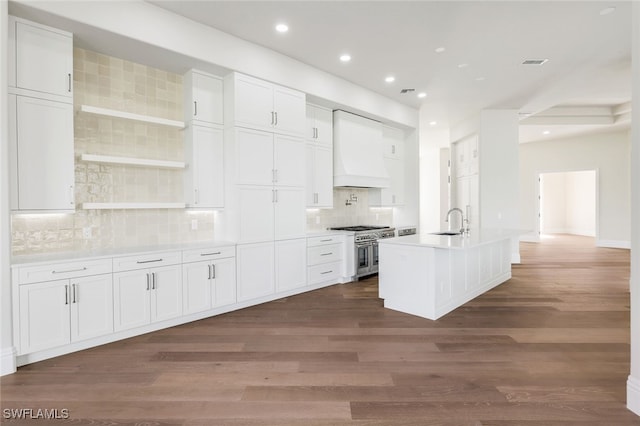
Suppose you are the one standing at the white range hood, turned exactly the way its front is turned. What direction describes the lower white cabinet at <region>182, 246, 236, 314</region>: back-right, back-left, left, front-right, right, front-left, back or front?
right

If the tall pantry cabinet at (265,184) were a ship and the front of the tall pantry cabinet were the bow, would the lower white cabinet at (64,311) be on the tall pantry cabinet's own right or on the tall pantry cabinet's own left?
on the tall pantry cabinet's own right

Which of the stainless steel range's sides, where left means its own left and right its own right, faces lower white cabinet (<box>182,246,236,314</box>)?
right

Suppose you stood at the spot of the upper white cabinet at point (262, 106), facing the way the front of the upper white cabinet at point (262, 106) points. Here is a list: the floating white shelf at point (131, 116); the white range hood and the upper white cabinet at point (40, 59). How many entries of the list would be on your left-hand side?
1

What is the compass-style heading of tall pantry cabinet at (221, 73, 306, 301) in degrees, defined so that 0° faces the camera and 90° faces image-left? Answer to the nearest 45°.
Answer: approximately 315°

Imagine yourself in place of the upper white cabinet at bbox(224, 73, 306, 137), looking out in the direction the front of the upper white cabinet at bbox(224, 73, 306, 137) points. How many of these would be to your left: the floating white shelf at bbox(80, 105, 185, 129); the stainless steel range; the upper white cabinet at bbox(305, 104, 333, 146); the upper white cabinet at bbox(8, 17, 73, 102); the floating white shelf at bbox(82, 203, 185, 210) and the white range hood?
3

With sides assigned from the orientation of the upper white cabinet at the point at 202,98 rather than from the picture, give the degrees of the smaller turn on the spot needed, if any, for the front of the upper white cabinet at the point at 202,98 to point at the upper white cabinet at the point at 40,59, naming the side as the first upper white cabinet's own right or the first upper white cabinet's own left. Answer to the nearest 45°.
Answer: approximately 90° to the first upper white cabinet's own right

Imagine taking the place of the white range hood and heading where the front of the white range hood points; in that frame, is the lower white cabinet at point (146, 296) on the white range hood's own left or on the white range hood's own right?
on the white range hood's own right

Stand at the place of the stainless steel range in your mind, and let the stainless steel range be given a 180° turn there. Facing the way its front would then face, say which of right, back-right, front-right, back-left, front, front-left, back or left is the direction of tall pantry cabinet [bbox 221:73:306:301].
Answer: left

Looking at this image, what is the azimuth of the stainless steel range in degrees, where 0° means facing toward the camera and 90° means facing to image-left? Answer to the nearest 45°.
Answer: approximately 315°

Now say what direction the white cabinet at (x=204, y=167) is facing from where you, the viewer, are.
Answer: facing the viewer and to the right of the viewer

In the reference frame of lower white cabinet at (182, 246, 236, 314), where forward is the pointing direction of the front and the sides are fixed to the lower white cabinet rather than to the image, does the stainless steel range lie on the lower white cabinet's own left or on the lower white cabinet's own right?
on the lower white cabinet's own left
